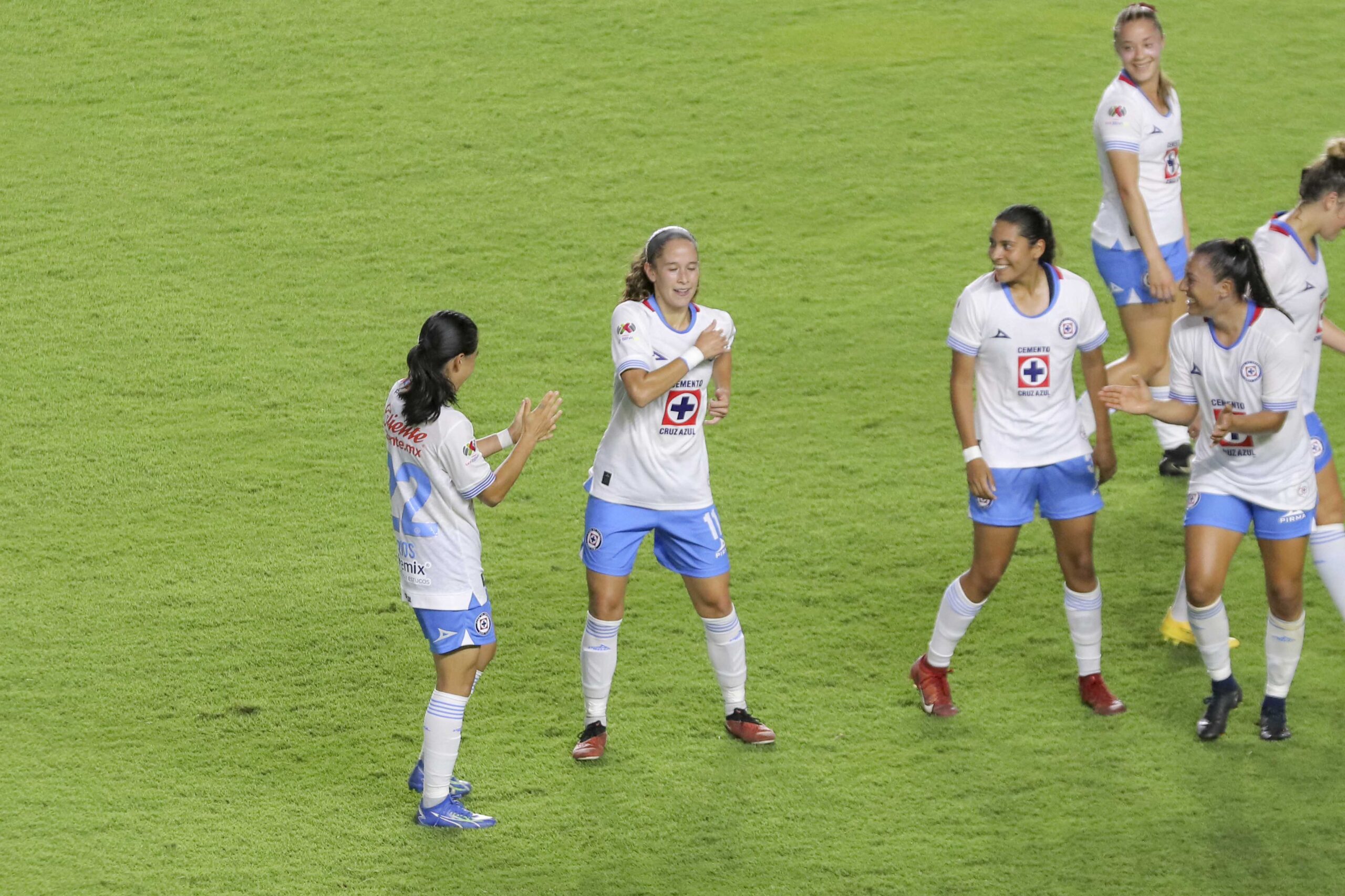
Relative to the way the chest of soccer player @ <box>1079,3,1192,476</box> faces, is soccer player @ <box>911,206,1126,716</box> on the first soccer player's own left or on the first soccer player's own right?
on the first soccer player's own right

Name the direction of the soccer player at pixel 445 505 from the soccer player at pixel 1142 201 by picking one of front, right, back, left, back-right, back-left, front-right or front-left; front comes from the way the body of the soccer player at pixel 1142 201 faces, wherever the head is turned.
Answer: right

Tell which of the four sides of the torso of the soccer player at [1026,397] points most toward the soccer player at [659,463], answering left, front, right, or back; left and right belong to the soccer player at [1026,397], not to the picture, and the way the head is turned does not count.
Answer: right

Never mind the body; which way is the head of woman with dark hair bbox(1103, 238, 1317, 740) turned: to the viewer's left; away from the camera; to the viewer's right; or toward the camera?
to the viewer's left

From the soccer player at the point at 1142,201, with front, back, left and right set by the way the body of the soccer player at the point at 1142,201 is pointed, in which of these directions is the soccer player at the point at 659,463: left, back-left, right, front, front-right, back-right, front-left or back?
right

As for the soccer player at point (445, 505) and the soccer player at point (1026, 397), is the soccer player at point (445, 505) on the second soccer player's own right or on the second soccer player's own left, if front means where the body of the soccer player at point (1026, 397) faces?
on the second soccer player's own right

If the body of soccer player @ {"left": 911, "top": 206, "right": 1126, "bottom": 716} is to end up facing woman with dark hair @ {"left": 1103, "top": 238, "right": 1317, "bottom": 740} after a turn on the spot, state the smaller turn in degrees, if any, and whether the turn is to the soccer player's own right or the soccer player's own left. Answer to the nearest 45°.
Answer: approximately 90° to the soccer player's own left

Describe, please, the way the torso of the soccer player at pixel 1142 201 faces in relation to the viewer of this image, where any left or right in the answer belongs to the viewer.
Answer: facing the viewer and to the right of the viewer

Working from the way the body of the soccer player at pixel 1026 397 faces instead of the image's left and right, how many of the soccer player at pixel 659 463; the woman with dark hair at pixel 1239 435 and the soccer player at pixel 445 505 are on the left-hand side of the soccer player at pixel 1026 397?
1

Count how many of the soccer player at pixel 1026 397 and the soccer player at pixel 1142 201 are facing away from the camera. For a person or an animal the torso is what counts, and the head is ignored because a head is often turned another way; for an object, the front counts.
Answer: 0

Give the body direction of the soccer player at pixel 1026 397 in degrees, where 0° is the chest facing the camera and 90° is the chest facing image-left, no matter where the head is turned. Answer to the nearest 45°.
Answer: approximately 0°
